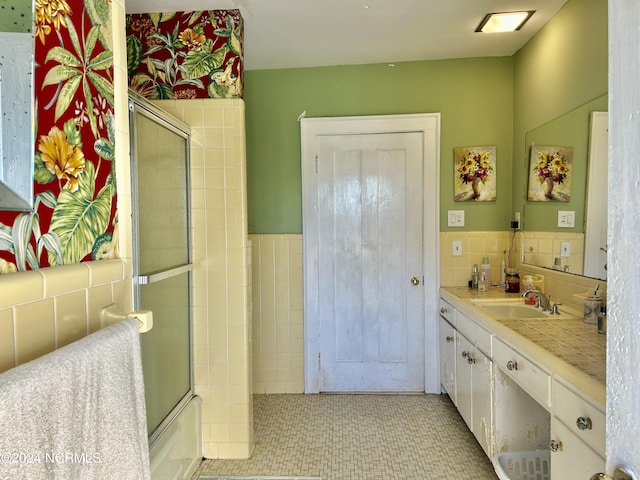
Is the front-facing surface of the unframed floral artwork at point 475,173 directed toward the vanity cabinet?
yes

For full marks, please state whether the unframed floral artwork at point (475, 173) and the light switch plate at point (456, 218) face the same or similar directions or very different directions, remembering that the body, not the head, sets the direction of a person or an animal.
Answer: same or similar directions

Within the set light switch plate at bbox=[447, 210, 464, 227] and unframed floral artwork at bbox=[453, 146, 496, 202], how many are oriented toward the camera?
2

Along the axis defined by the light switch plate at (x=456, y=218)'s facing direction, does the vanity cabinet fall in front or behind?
in front

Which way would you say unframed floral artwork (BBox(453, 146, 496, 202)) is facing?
toward the camera
